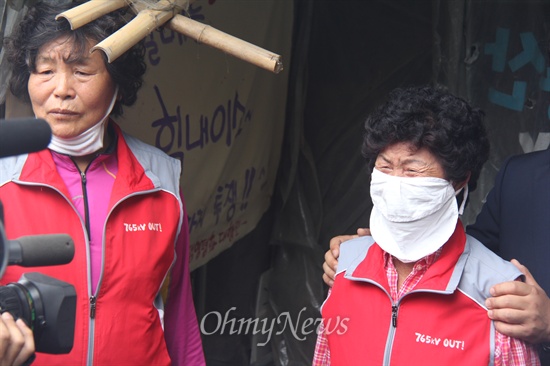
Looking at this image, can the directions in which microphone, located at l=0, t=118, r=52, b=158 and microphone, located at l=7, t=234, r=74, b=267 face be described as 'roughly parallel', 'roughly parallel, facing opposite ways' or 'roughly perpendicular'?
roughly parallel

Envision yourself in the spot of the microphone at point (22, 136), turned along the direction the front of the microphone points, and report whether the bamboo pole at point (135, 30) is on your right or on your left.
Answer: on your left

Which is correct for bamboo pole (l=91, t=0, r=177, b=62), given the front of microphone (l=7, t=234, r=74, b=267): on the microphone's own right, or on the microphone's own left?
on the microphone's own left

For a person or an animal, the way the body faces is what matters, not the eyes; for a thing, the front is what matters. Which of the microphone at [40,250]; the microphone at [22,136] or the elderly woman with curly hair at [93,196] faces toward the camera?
the elderly woman with curly hair

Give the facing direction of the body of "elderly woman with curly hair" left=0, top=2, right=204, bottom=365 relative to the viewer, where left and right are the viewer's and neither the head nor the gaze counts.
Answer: facing the viewer

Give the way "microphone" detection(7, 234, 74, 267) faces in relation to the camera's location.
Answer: facing to the right of the viewer

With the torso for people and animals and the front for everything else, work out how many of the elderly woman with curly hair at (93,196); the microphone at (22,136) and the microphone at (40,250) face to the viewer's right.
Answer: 2

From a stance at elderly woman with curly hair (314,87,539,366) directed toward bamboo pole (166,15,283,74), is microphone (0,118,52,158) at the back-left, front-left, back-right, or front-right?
front-left

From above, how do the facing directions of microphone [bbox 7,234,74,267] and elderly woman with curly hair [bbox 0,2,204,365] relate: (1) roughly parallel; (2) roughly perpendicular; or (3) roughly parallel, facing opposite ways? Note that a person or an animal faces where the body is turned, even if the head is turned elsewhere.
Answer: roughly perpendicular

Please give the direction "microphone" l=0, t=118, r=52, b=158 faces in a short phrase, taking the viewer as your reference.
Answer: facing to the right of the viewer

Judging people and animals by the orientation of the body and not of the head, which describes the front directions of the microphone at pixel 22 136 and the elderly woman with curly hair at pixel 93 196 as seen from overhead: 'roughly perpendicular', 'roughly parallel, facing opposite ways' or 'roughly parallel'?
roughly perpendicular
